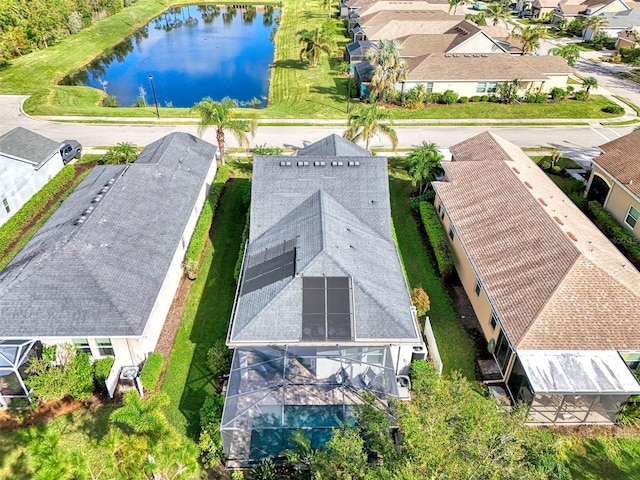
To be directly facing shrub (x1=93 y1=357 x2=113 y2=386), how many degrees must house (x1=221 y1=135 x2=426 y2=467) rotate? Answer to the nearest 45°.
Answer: approximately 90° to its left

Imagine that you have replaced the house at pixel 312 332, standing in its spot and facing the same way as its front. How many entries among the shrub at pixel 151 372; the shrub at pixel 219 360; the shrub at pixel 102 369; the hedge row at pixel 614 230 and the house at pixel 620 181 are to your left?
3

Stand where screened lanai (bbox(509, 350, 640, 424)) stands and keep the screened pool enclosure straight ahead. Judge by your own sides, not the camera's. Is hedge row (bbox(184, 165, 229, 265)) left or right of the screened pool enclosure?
right

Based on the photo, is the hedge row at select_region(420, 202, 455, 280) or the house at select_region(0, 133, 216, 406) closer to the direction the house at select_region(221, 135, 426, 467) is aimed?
the hedge row

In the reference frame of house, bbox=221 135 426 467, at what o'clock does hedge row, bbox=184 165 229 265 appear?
The hedge row is roughly at 11 o'clock from the house.

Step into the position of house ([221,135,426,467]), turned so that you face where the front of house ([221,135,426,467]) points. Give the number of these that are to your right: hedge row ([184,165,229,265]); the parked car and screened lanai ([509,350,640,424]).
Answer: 1

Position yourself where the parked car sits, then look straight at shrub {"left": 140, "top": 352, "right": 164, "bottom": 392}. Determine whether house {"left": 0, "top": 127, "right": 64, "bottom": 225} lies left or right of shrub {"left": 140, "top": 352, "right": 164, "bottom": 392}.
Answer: right

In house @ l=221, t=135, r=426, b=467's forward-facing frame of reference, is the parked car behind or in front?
in front

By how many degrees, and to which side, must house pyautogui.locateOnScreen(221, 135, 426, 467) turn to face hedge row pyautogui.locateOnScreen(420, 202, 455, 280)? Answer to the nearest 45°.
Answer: approximately 45° to its right

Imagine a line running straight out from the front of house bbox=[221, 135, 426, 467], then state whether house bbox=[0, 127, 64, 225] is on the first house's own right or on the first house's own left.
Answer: on the first house's own left

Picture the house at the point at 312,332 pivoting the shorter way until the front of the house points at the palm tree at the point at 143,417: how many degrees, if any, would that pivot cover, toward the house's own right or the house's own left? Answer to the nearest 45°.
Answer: approximately 135° to the house's own left

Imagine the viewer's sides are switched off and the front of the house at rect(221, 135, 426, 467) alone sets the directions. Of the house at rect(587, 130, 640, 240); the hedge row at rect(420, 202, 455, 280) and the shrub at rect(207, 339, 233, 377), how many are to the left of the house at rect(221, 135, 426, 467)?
1

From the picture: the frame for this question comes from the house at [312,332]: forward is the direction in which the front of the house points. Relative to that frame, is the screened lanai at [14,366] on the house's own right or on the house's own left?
on the house's own left

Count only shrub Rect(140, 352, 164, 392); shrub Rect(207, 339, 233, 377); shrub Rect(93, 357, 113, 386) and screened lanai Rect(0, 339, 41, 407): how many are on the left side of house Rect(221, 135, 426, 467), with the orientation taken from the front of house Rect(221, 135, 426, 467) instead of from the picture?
4

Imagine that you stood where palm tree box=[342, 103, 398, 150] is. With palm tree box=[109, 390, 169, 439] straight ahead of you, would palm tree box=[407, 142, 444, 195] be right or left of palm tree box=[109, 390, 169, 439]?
left

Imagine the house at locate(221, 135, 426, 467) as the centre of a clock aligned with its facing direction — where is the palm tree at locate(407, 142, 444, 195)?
The palm tree is roughly at 1 o'clock from the house.

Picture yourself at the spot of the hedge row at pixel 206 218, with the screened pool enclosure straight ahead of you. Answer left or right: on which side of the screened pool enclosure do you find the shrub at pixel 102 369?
right

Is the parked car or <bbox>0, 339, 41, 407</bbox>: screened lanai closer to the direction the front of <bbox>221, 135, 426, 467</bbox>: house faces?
the parked car

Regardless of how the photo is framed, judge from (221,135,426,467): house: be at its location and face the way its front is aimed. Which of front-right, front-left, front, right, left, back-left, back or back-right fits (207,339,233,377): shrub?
left

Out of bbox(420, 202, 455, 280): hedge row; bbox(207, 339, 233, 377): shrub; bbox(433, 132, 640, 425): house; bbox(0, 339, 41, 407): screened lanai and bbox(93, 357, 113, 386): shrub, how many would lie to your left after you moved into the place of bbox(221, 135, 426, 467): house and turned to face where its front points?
3

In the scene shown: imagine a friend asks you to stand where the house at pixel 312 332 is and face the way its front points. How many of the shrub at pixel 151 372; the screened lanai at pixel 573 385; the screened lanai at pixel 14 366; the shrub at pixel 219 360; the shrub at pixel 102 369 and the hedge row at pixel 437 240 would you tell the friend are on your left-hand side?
4

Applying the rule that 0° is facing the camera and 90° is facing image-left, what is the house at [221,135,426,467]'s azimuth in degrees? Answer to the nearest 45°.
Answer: approximately 180°
